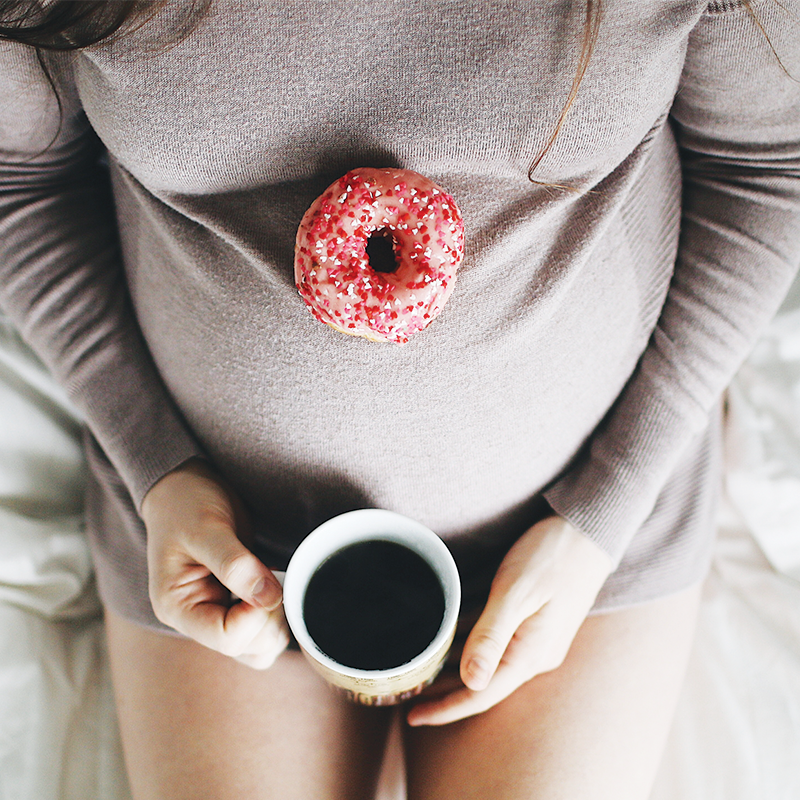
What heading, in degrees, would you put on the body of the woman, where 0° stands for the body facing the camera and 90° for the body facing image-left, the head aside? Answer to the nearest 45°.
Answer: approximately 0°
